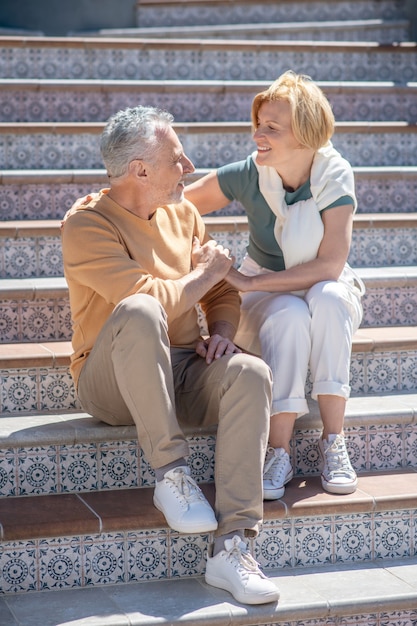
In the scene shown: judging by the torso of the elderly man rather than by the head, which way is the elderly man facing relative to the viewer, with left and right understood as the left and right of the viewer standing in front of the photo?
facing the viewer and to the right of the viewer

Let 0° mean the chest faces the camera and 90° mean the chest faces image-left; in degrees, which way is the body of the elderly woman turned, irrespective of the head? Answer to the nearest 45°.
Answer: approximately 0°

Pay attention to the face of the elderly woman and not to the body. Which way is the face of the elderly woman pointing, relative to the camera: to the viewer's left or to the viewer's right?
to the viewer's left

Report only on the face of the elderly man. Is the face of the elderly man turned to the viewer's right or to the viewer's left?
to the viewer's right

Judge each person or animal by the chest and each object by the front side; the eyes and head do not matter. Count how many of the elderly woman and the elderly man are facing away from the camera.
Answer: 0
